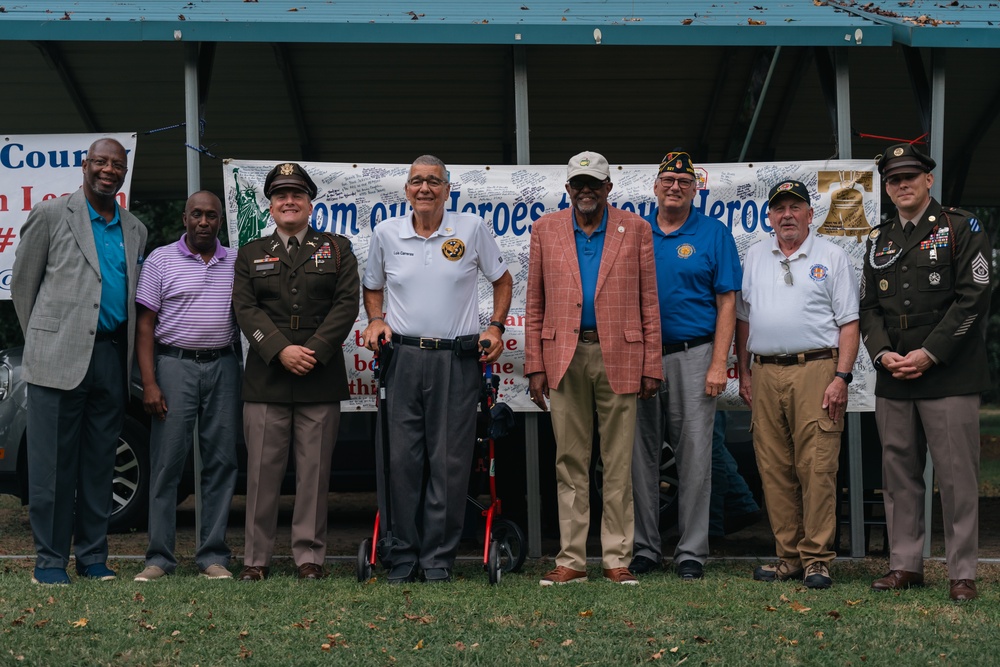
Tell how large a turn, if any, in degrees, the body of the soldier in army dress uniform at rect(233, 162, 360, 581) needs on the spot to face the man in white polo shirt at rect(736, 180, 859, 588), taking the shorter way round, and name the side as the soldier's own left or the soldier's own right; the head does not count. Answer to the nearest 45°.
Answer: approximately 90° to the soldier's own left

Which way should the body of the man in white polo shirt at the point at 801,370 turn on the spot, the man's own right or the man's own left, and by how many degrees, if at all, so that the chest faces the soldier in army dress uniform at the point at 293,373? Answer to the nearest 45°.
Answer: approximately 45° to the man's own right

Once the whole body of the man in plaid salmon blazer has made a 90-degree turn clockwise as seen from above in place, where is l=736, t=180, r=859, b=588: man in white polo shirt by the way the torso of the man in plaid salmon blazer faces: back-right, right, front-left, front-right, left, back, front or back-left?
back

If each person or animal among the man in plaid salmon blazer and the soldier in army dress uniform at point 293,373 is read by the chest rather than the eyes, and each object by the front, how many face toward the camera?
2

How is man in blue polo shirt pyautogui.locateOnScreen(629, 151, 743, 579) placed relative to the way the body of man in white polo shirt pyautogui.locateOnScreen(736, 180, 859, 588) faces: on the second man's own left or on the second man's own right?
on the second man's own right

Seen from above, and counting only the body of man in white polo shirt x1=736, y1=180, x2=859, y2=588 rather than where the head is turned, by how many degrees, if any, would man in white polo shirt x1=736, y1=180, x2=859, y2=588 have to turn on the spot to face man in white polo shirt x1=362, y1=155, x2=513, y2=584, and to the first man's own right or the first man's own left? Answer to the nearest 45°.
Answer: approximately 45° to the first man's own right

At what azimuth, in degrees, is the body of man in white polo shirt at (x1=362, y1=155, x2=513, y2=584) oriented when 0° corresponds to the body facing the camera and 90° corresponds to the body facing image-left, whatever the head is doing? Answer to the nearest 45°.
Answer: approximately 0°
